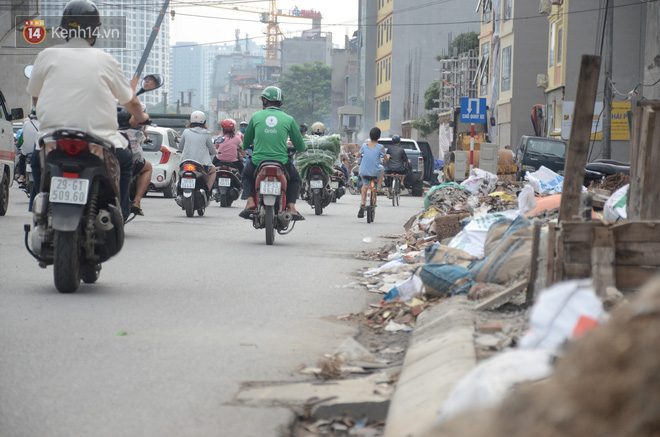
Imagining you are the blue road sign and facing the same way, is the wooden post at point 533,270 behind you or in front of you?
in front

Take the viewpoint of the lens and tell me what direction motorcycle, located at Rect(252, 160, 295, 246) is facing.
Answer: facing away from the viewer

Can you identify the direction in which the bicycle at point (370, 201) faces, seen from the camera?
facing away from the viewer

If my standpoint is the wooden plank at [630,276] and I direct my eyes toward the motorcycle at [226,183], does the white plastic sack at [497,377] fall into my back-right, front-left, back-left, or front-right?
back-left

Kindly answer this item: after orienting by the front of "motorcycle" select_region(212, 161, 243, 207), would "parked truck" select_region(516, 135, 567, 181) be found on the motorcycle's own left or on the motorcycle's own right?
on the motorcycle's own right

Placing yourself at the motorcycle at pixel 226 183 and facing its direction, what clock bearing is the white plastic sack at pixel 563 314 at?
The white plastic sack is roughly at 6 o'clock from the motorcycle.

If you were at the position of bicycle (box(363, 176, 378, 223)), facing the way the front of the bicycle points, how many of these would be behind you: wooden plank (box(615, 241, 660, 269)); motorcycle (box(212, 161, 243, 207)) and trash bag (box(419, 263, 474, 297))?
2

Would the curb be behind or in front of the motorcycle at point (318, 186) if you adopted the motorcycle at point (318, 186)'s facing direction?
behind

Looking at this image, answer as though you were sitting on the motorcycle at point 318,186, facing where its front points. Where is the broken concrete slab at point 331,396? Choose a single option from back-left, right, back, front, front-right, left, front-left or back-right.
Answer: back

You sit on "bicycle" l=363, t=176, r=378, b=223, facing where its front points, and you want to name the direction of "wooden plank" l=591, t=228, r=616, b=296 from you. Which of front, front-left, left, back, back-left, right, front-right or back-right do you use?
back

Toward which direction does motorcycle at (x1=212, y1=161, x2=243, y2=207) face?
away from the camera

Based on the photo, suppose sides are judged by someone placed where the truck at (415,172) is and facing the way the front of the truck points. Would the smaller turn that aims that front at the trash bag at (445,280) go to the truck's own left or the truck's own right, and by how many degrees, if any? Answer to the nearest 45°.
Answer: approximately 180°

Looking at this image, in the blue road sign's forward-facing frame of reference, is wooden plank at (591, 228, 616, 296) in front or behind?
in front

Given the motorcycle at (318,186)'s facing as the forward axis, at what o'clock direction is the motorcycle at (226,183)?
the motorcycle at (226,183) is roughly at 10 o'clock from the motorcycle at (318,186).

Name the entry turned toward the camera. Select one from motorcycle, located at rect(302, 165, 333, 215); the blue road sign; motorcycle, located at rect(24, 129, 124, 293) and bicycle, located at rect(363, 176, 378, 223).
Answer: the blue road sign

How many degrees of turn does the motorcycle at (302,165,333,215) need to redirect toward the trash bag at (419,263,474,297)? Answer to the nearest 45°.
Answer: approximately 180°

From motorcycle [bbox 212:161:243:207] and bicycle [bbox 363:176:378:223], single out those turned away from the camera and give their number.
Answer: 2

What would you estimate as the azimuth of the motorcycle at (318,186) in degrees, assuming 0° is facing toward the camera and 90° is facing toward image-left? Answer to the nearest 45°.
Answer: approximately 180°

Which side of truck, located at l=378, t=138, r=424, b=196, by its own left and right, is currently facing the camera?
back

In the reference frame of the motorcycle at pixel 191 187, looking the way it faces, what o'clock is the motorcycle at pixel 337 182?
the motorcycle at pixel 337 182 is roughly at 1 o'clock from the motorcycle at pixel 191 187.
